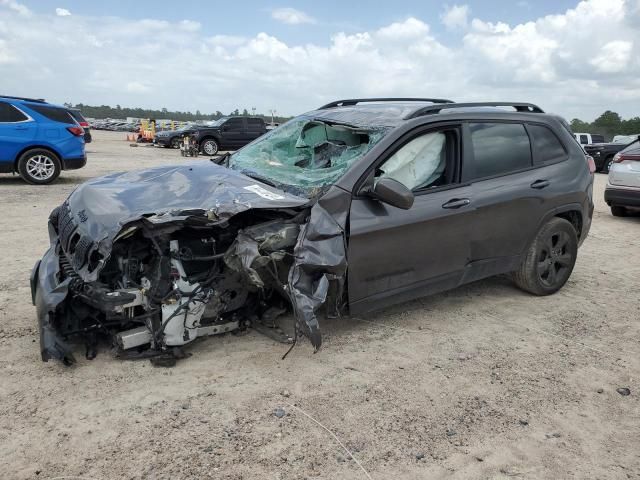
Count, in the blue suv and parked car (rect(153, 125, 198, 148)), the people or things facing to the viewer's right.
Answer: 0

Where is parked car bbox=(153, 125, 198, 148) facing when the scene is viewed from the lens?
facing the viewer and to the left of the viewer

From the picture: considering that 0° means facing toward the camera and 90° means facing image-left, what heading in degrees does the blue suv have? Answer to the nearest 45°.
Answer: approximately 90°

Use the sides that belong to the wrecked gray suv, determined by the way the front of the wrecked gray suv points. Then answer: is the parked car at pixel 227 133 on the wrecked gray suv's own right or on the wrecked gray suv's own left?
on the wrecked gray suv's own right

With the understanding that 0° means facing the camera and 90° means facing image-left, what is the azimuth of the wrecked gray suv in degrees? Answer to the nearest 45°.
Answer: approximately 45°

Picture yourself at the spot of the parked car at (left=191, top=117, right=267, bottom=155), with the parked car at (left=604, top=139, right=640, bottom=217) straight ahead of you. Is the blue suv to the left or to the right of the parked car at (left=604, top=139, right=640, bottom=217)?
right

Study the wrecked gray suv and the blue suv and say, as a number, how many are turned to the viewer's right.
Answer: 0

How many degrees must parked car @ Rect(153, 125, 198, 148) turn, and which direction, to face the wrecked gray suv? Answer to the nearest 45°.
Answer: approximately 45° to its left

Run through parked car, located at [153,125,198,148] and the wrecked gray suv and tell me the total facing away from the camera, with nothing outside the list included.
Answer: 0
